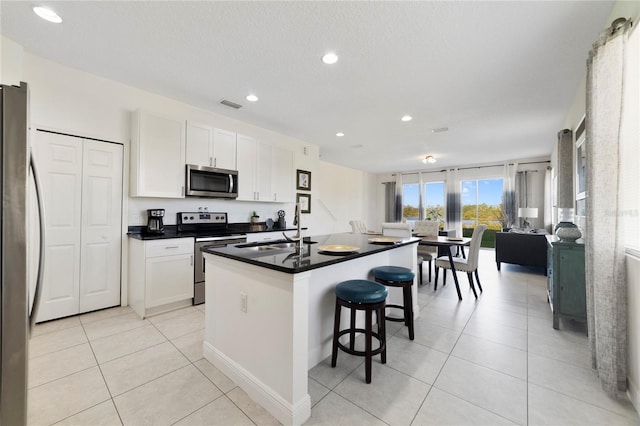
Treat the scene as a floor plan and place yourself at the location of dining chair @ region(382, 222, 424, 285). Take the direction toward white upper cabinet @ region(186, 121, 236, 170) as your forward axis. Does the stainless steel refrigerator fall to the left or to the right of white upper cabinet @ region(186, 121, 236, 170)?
left

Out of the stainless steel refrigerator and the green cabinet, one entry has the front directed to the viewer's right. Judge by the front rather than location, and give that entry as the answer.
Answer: the stainless steel refrigerator

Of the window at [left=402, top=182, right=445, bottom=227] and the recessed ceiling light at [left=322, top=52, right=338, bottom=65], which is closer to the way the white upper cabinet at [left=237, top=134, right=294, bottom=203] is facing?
the recessed ceiling light

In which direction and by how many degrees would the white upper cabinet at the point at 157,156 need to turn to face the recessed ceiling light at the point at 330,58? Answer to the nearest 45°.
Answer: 0° — it already faces it

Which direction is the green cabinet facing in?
to the viewer's left

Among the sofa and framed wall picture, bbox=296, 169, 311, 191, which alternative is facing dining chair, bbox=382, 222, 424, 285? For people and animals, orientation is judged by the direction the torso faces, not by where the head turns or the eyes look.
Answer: the framed wall picture

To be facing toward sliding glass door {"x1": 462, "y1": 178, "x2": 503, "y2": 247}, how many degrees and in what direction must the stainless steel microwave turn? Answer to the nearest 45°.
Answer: approximately 45° to its left

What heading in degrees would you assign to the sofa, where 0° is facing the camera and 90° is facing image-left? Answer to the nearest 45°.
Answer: approximately 180°

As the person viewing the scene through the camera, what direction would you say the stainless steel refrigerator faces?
facing to the right of the viewer

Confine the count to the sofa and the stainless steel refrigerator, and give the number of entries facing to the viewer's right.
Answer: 1

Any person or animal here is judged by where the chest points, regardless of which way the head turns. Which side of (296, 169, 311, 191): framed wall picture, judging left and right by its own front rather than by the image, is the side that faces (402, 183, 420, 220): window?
left

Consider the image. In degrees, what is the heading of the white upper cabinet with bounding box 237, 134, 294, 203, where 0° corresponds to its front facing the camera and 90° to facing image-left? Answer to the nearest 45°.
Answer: approximately 315°

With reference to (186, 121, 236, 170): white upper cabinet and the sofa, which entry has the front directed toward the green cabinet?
the white upper cabinet
